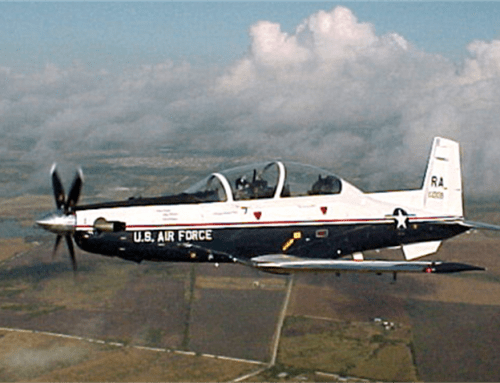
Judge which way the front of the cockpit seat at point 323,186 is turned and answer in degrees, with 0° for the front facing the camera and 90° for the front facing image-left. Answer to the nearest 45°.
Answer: approximately 90°

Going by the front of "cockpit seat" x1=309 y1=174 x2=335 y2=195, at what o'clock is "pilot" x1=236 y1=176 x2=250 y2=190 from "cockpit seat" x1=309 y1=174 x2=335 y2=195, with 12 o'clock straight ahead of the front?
"pilot" x1=236 y1=176 x2=250 y2=190 is roughly at 11 o'clock from "cockpit seat" x1=309 y1=174 x2=335 y2=195.
